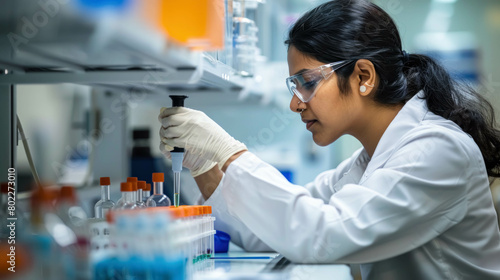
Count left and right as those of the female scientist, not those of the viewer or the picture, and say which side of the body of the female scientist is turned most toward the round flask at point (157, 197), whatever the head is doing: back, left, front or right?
front

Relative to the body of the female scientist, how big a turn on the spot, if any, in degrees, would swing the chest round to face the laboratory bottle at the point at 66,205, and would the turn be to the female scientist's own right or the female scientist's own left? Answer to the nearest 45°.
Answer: approximately 45° to the female scientist's own left

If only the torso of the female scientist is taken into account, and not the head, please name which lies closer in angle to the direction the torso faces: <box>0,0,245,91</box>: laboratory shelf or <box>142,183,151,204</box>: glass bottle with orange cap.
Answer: the glass bottle with orange cap

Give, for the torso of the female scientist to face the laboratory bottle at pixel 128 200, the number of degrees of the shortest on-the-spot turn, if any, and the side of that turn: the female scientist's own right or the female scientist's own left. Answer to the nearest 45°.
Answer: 0° — they already face it

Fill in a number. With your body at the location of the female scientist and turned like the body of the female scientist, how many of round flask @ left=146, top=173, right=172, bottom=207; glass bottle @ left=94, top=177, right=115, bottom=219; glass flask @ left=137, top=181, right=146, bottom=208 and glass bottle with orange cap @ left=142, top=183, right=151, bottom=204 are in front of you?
4

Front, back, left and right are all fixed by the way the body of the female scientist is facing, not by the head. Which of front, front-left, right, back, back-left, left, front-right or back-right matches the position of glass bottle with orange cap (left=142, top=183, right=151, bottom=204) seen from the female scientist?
front

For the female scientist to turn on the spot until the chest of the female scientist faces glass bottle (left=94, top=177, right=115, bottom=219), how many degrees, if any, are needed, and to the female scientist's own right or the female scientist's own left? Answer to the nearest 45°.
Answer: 0° — they already face it

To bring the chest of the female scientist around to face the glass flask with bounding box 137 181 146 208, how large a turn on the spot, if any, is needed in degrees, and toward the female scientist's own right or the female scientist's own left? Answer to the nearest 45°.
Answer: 0° — they already face it

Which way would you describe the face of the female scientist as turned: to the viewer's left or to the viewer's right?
to the viewer's left

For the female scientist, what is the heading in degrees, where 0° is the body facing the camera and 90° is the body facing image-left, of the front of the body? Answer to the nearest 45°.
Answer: approximately 90°
